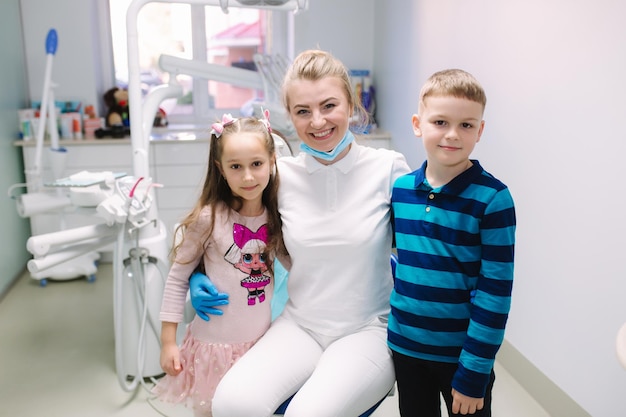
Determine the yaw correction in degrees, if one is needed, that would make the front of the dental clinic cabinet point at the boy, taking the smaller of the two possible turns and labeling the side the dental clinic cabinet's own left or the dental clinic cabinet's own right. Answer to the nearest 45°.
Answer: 0° — it already faces them

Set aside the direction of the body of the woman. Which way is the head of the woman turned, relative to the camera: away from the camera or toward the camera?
toward the camera

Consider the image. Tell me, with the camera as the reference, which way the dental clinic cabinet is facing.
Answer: facing the viewer

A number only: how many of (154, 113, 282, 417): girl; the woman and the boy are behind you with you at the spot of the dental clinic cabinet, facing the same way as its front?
0

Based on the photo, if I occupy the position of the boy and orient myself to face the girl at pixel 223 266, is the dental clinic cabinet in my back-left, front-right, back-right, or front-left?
front-right

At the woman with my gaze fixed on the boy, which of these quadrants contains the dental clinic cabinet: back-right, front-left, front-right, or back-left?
back-left

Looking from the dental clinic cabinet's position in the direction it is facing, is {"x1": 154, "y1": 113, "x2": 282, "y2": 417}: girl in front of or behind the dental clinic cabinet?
in front

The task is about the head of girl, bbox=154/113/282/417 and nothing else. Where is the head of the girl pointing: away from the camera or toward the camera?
toward the camera

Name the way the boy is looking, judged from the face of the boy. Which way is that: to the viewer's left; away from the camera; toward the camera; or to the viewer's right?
toward the camera

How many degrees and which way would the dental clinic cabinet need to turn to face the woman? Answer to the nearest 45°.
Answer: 0° — it already faces them
